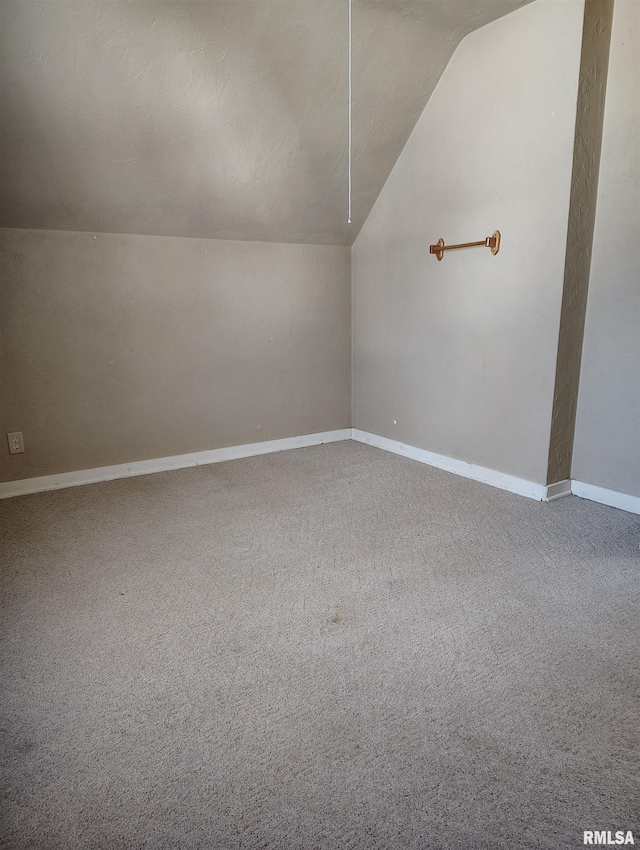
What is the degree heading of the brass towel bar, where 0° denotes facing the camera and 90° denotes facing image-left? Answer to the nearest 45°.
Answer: approximately 45°
